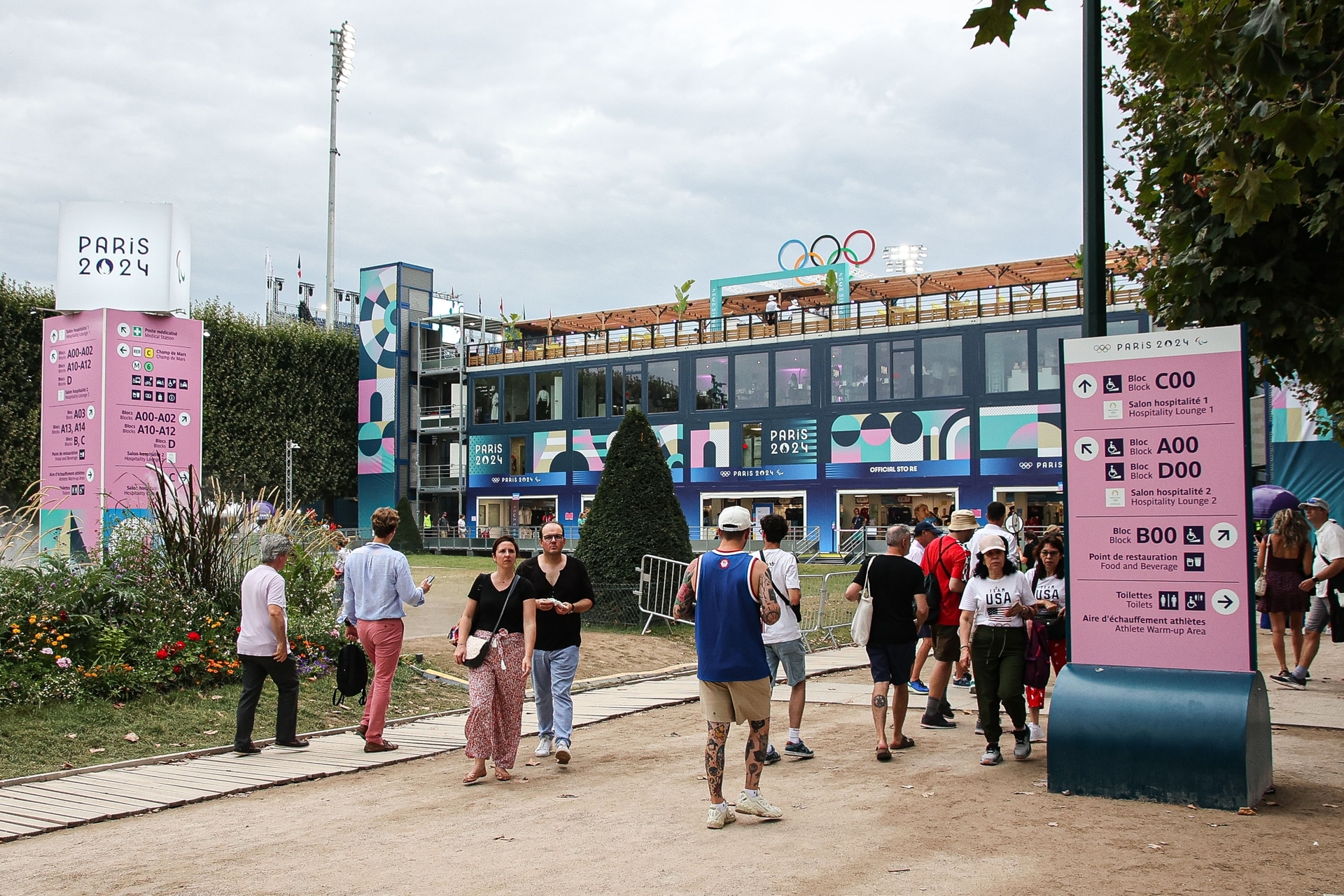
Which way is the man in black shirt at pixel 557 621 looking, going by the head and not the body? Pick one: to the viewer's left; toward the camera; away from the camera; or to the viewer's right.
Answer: toward the camera

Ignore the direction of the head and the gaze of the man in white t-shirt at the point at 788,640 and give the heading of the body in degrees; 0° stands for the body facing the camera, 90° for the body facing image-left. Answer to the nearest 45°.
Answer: approximately 225°

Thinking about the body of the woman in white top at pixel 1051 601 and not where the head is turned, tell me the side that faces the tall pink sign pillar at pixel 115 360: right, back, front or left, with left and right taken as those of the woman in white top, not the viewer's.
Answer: right

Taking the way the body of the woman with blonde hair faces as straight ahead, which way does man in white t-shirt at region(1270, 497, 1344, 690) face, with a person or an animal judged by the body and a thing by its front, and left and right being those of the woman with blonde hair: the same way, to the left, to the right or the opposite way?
to the left

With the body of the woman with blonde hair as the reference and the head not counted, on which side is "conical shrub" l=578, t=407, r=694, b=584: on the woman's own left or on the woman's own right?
on the woman's own left

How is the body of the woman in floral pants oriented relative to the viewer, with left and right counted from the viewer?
facing the viewer

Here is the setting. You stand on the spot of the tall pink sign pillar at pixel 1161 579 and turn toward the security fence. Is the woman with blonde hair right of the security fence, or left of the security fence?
right

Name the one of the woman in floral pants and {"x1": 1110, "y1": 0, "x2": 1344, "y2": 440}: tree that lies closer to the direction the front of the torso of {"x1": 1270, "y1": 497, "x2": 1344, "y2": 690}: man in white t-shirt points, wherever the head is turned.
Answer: the woman in floral pants

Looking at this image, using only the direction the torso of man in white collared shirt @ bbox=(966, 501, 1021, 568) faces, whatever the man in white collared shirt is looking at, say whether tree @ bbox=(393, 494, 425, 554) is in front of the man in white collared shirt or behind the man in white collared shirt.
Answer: in front

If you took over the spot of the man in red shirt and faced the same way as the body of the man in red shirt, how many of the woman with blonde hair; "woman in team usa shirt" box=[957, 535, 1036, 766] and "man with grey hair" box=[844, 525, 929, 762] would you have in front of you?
1

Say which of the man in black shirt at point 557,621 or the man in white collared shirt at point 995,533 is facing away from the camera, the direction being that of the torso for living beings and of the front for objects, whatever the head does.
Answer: the man in white collared shirt

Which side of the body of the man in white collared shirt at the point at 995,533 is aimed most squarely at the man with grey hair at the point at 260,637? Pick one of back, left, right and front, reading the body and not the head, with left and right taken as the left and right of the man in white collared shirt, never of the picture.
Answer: left

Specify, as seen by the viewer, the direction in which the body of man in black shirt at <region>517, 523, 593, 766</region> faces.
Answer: toward the camera

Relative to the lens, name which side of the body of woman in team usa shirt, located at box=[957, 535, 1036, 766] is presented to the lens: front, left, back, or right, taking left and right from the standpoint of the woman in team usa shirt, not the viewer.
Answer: front

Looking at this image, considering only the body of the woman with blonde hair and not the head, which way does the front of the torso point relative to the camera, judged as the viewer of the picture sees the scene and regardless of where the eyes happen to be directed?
away from the camera

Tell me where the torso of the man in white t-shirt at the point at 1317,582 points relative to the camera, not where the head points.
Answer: to the viewer's left

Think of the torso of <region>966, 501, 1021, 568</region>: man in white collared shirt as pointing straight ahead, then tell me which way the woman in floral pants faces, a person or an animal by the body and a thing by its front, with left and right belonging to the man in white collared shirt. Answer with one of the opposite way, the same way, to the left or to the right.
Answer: the opposite way

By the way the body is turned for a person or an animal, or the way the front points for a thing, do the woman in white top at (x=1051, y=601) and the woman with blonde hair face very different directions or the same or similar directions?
very different directions
